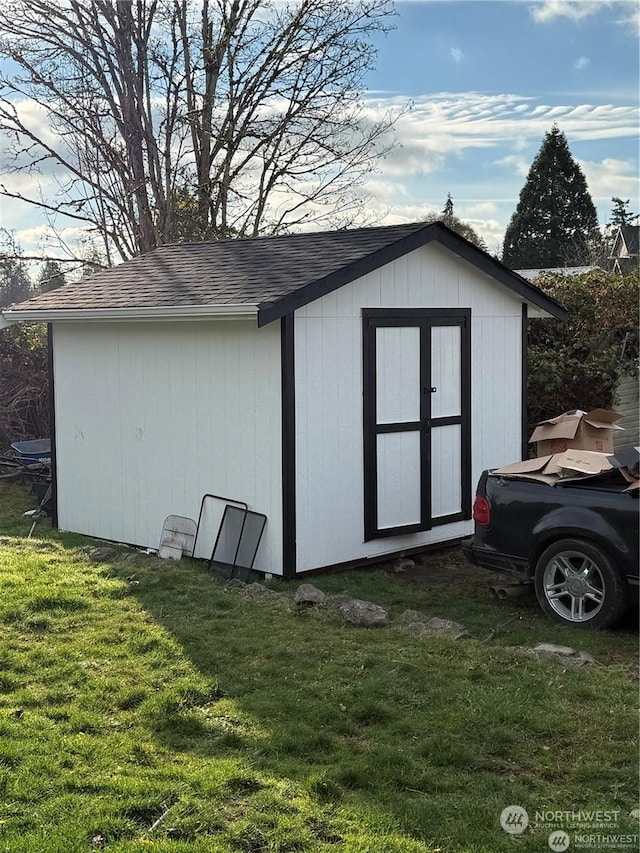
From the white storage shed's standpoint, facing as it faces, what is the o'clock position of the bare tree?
The bare tree is roughly at 7 o'clock from the white storage shed.

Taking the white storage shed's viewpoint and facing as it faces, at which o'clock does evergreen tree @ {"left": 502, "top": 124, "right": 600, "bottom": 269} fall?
The evergreen tree is roughly at 8 o'clock from the white storage shed.

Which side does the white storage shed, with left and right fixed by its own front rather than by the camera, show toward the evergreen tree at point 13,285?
back

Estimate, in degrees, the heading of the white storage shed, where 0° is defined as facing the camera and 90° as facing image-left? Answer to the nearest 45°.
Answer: approximately 315°

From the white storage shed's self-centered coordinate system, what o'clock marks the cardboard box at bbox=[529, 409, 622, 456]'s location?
The cardboard box is roughly at 11 o'clock from the white storage shed.

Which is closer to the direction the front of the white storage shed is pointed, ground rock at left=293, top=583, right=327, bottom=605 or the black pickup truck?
the black pickup truck

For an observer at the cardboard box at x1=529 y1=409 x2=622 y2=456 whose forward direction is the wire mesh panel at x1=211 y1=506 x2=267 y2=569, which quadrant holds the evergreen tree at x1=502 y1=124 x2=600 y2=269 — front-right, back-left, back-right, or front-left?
back-right

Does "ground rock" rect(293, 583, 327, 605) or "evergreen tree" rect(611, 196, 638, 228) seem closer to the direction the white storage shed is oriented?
the ground rock

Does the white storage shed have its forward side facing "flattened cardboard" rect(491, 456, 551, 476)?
yes

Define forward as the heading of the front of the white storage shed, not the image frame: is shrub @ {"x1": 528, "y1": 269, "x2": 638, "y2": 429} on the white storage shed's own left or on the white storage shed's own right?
on the white storage shed's own left
